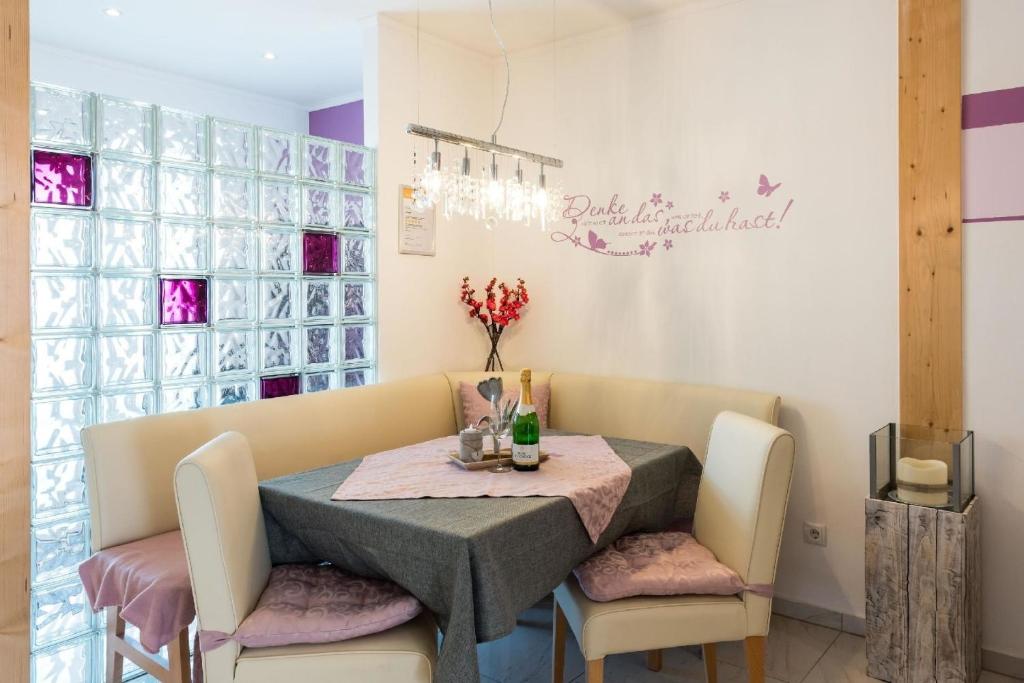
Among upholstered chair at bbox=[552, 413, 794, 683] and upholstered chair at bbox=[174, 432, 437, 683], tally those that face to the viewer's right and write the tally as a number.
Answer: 1

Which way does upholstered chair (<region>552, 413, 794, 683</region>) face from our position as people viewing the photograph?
facing to the left of the viewer

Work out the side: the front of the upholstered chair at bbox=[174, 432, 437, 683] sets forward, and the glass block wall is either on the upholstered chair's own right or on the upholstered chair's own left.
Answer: on the upholstered chair's own left

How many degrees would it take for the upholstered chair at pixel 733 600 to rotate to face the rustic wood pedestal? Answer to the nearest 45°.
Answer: approximately 135° to its right

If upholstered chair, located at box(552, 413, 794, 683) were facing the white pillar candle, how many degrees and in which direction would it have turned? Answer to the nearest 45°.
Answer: approximately 135° to its right

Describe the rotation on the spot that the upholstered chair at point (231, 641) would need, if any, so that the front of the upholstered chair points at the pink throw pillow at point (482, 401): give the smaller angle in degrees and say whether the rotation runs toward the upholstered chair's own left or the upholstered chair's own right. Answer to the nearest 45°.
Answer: approximately 45° to the upholstered chair's own left

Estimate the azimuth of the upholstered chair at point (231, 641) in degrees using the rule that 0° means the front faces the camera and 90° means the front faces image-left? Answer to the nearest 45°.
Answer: approximately 270°

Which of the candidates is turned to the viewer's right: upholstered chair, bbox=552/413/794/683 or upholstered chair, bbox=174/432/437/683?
upholstered chair, bbox=174/432/437/683

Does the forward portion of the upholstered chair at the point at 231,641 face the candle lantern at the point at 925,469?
yes

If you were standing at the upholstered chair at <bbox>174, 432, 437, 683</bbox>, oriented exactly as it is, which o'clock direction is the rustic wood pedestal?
The rustic wood pedestal is roughly at 12 o'clock from the upholstered chair.

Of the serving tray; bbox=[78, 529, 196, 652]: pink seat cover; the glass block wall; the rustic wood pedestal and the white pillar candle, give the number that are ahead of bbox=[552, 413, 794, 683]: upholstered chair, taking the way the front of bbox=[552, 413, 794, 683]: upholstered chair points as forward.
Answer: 3

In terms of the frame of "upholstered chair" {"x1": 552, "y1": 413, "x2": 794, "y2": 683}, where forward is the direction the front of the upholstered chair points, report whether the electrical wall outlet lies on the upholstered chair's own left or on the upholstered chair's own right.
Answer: on the upholstered chair's own right
